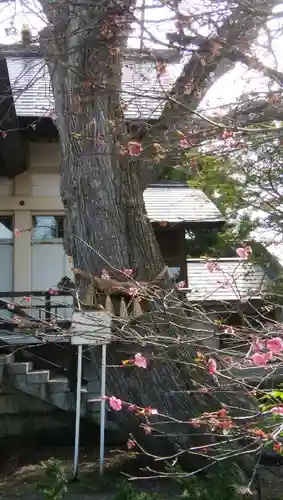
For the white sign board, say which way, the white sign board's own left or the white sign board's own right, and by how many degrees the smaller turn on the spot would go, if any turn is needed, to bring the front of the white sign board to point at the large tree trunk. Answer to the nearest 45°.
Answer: approximately 180°

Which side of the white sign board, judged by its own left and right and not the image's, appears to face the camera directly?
front

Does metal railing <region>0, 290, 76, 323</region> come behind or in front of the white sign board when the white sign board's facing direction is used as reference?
behind
